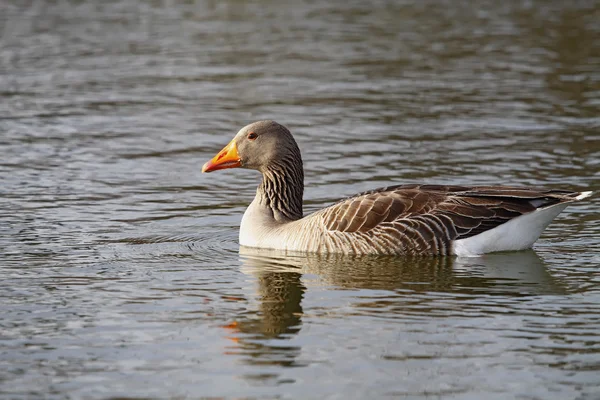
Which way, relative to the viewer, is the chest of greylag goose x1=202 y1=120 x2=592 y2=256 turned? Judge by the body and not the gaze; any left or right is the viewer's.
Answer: facing to the left of the viewer
